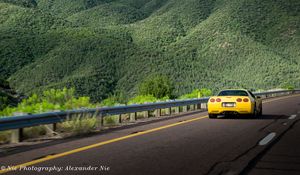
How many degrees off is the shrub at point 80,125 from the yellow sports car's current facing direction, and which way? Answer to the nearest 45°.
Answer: approximately 135° to its left

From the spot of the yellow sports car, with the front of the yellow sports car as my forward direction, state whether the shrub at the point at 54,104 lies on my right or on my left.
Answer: on my left

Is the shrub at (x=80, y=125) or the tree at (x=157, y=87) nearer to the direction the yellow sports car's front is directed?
the tree

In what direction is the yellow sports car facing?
away from the camera

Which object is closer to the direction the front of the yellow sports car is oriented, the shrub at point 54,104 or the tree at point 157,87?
the tree

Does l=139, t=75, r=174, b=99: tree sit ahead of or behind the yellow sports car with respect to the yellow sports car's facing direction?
ahead
